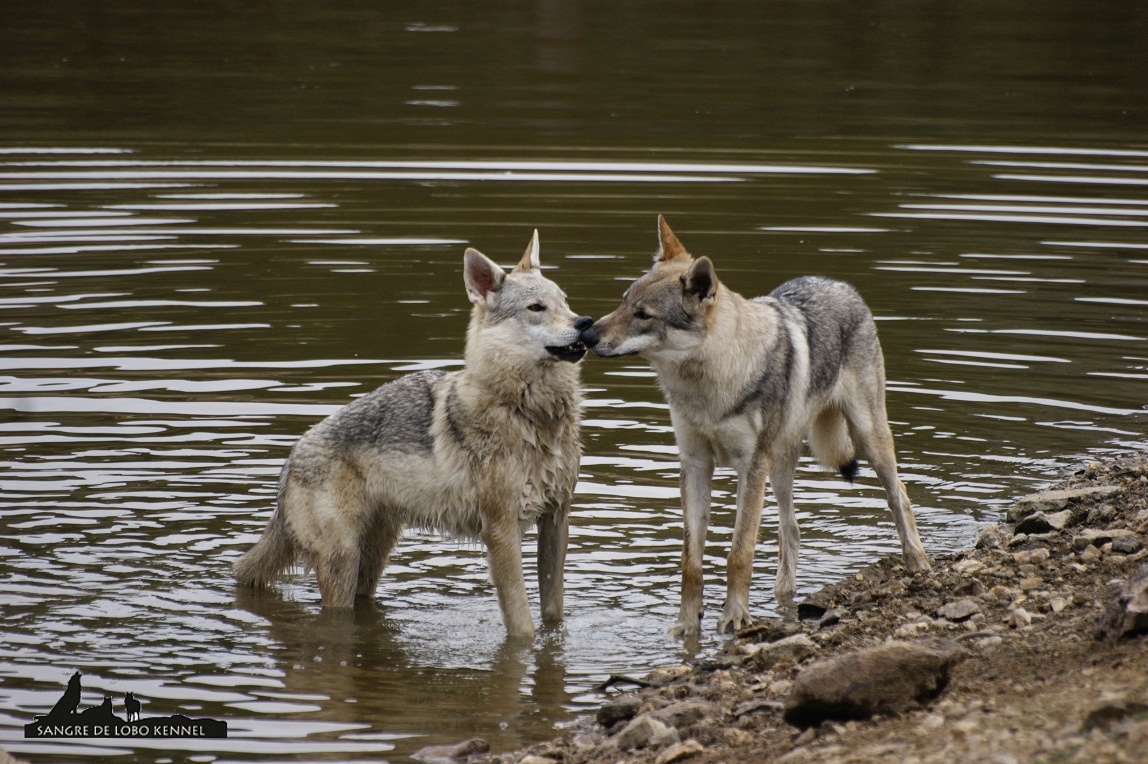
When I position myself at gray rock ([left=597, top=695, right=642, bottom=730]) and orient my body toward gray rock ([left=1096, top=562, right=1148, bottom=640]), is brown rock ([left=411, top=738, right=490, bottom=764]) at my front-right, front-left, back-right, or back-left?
back-right

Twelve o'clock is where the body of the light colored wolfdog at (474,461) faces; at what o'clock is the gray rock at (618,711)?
The gray rock is roughly at 1 o'clock from the light colored wolfdog.

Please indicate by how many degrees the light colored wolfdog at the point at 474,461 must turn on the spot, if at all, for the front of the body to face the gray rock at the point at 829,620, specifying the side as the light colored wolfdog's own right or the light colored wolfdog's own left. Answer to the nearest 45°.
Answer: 0° — it already faces it

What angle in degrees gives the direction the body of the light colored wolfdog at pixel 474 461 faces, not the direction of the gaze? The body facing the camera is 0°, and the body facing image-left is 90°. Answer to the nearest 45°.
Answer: approximately 315°

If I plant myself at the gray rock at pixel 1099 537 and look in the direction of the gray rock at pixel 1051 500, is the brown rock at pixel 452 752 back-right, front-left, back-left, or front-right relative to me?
back-left

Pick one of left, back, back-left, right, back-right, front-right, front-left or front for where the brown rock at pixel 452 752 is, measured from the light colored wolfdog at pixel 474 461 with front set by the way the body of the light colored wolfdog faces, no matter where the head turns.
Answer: front-right

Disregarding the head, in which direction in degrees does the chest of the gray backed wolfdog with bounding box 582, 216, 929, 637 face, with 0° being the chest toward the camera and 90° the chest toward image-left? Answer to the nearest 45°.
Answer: approximately 45°
